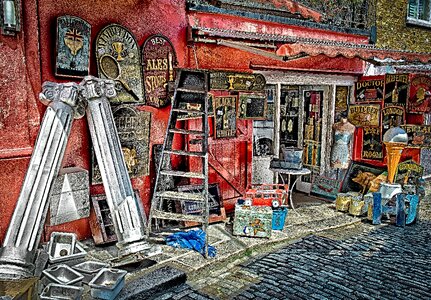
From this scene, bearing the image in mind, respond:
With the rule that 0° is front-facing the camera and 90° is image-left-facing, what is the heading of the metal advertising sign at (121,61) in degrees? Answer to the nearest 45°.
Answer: approximately 0°

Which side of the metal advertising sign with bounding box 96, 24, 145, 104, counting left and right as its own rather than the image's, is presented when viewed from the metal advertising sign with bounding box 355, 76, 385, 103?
left

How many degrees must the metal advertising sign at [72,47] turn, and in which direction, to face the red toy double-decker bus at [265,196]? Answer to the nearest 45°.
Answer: approximately 90° to its left

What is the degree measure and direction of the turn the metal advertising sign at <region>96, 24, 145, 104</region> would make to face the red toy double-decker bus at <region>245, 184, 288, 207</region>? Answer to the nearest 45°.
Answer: approximately 90° to its left

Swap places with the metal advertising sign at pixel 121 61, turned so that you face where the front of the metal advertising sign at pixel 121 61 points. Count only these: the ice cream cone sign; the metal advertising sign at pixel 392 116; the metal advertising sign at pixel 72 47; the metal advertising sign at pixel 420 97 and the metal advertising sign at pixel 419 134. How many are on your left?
4

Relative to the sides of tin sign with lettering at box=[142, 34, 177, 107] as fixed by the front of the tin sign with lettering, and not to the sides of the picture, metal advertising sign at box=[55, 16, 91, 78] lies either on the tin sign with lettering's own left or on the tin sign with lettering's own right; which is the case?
on the tin sign with lettering's own right

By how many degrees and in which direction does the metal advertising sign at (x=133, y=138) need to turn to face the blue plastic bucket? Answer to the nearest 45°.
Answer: approximately 90° to its left

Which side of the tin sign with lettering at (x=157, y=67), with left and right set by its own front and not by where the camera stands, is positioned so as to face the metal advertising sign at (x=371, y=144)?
left

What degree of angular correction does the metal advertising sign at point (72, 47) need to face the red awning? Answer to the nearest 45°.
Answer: approximately 90° to its left

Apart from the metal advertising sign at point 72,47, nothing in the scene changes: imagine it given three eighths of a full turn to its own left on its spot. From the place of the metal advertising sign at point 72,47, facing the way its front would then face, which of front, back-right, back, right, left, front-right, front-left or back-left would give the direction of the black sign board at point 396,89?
front-right
